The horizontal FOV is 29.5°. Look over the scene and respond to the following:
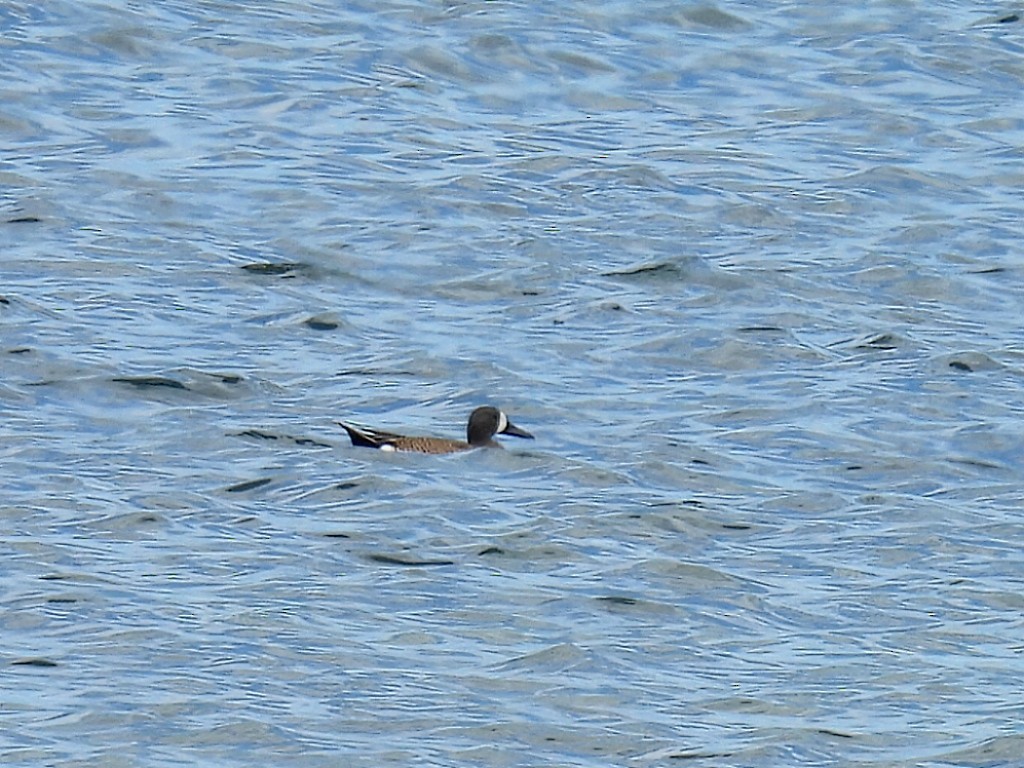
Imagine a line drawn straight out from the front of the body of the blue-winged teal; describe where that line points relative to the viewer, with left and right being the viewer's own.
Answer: facing to the right of the viewer
